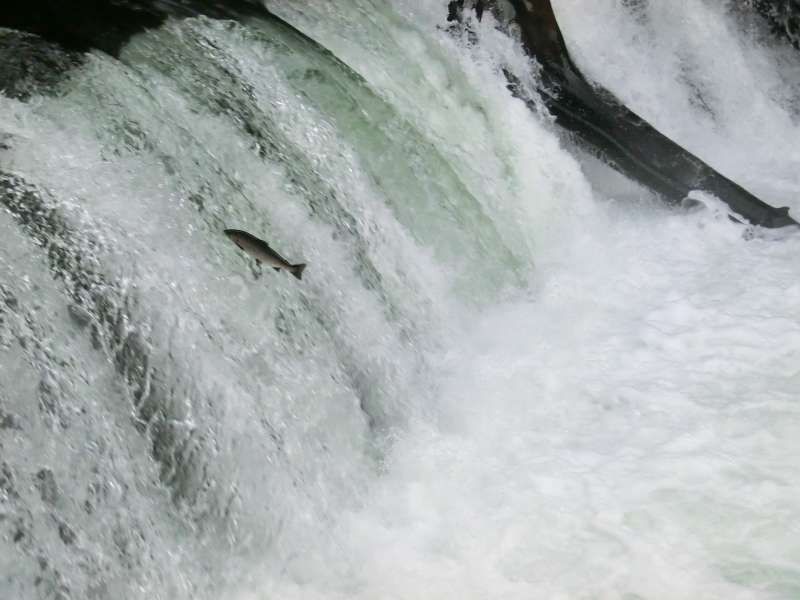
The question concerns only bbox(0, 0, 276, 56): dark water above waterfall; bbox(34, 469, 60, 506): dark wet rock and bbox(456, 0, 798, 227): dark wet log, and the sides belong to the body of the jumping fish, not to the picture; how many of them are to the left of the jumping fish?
1

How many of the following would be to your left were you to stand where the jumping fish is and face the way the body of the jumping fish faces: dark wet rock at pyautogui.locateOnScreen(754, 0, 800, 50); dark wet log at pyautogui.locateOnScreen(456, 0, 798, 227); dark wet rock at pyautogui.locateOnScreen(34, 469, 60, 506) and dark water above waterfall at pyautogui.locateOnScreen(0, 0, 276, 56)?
1

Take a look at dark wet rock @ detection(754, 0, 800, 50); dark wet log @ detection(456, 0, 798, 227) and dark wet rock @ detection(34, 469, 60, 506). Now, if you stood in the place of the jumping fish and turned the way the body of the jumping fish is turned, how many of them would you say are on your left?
1

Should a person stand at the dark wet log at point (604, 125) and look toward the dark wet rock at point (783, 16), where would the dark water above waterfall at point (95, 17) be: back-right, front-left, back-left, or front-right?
back-left

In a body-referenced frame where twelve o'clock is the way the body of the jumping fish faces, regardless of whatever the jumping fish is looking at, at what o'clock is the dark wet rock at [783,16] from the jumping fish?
The dark wet rock is roughly at 4 o'clock from the jumping fish.

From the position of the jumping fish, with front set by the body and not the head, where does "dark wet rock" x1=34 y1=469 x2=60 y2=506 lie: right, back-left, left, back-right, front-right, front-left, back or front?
left

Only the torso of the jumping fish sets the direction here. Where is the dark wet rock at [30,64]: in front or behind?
in front

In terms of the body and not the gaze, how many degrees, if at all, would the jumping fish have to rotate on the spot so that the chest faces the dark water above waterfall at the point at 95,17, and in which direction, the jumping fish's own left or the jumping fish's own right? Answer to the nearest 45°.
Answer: approximately 45° to the jumping fish's own right

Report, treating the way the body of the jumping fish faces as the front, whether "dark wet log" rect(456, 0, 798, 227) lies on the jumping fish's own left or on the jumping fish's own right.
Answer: on the jumping fish's own right

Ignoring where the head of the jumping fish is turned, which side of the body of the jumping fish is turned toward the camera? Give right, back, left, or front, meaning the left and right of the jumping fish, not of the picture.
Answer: left
